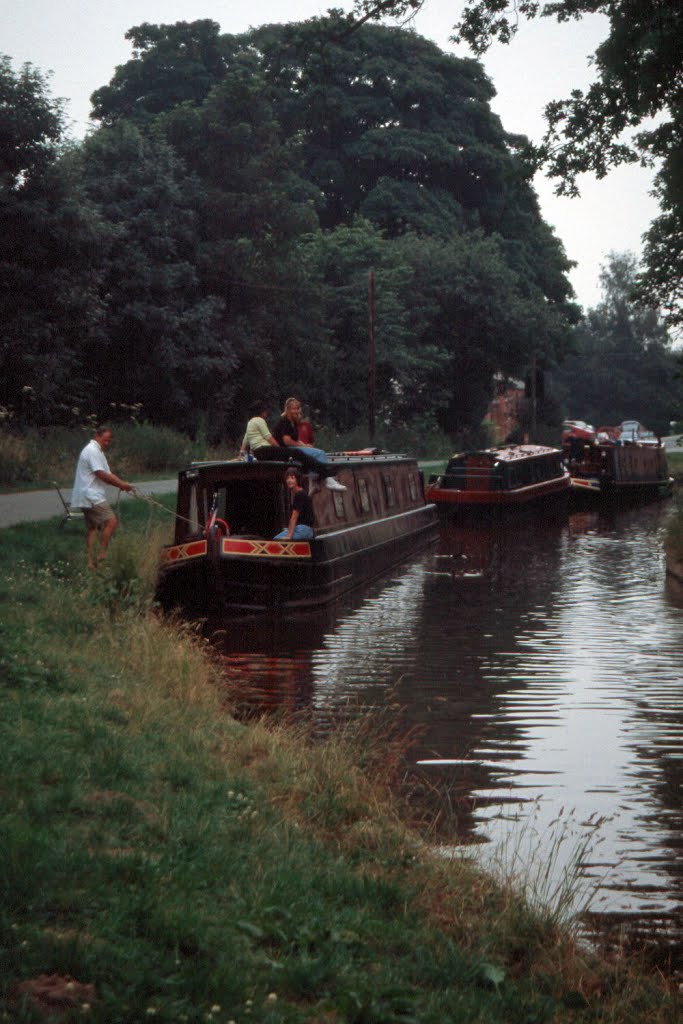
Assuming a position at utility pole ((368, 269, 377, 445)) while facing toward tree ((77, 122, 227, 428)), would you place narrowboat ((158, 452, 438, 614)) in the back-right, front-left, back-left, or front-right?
front-left

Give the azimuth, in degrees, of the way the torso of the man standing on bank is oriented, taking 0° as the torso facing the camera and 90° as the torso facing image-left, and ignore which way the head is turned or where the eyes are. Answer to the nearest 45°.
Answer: approximately 270°

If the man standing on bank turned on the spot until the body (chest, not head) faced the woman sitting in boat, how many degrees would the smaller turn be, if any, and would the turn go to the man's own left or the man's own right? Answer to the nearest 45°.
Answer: approximately 45° to the man's own left

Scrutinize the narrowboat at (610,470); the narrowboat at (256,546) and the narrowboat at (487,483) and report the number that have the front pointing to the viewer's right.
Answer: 0

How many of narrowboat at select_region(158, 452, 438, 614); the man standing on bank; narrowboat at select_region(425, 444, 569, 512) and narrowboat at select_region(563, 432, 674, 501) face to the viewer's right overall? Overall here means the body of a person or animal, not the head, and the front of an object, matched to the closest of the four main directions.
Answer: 1

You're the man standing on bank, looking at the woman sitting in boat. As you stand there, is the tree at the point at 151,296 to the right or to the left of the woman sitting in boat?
left

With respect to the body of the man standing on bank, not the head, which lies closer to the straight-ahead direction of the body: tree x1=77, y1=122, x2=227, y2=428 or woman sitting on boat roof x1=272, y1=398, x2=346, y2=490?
the woman sitting on boat roof

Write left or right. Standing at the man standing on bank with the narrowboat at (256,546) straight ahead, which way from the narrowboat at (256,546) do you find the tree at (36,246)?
left

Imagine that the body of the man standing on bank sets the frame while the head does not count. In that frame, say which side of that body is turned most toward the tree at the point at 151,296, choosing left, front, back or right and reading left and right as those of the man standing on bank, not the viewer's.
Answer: left
